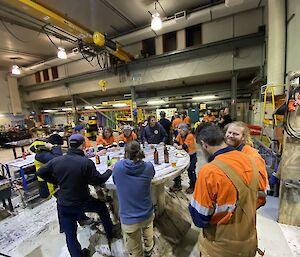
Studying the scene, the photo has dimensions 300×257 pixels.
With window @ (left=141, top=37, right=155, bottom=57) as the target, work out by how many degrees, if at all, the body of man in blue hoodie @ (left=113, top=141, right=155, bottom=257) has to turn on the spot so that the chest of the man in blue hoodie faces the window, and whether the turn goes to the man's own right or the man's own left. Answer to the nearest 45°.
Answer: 0° — they already face it

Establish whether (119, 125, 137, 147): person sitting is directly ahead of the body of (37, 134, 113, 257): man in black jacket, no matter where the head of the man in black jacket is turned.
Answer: yes

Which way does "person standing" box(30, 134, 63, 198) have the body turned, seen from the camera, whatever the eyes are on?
to the viewer's right

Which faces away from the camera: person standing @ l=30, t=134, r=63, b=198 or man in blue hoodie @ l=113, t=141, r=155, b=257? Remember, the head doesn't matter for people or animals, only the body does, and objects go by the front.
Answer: the man in blue hoodie

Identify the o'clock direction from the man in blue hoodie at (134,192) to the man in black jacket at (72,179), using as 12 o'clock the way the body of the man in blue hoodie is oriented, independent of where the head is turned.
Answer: The man in black jacket is roughly at 10 o'clock from the man in blue hoodie.

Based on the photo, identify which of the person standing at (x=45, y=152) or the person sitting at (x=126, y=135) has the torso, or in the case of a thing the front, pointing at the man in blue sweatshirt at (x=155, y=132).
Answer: the person standing

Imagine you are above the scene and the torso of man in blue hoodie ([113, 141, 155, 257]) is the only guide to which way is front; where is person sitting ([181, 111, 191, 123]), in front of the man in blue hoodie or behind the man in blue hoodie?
in front

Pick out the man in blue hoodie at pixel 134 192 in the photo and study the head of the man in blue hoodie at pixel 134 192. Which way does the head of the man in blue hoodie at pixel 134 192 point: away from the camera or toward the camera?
away from the camera

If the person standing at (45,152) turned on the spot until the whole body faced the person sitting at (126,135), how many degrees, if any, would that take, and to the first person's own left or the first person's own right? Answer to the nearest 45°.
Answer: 0° — they already face them

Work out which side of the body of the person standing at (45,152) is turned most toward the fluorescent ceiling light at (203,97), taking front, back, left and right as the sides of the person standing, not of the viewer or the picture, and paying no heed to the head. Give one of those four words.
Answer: front

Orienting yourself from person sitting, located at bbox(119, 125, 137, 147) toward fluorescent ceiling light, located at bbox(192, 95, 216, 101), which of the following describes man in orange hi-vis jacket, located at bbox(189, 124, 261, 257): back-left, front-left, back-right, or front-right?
back-right

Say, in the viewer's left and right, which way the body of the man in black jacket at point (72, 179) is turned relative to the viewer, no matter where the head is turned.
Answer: facing away from the viewer and to the right of the viewer

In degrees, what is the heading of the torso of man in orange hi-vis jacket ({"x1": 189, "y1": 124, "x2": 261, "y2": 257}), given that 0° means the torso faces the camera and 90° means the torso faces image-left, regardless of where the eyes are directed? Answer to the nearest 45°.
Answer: approximately 135°
